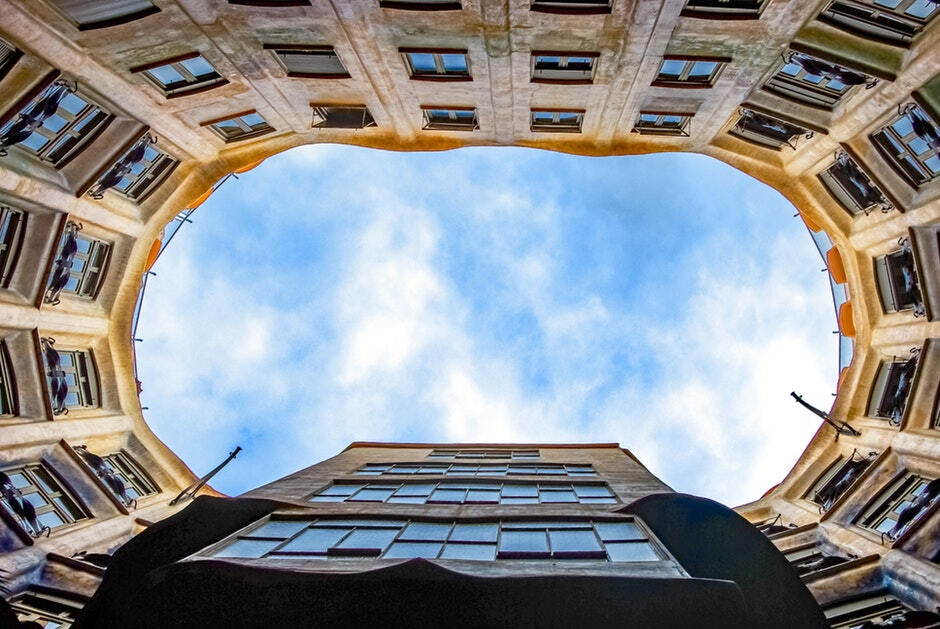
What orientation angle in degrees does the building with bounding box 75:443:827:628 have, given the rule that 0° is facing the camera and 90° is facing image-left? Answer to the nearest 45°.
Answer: approximately 0°
